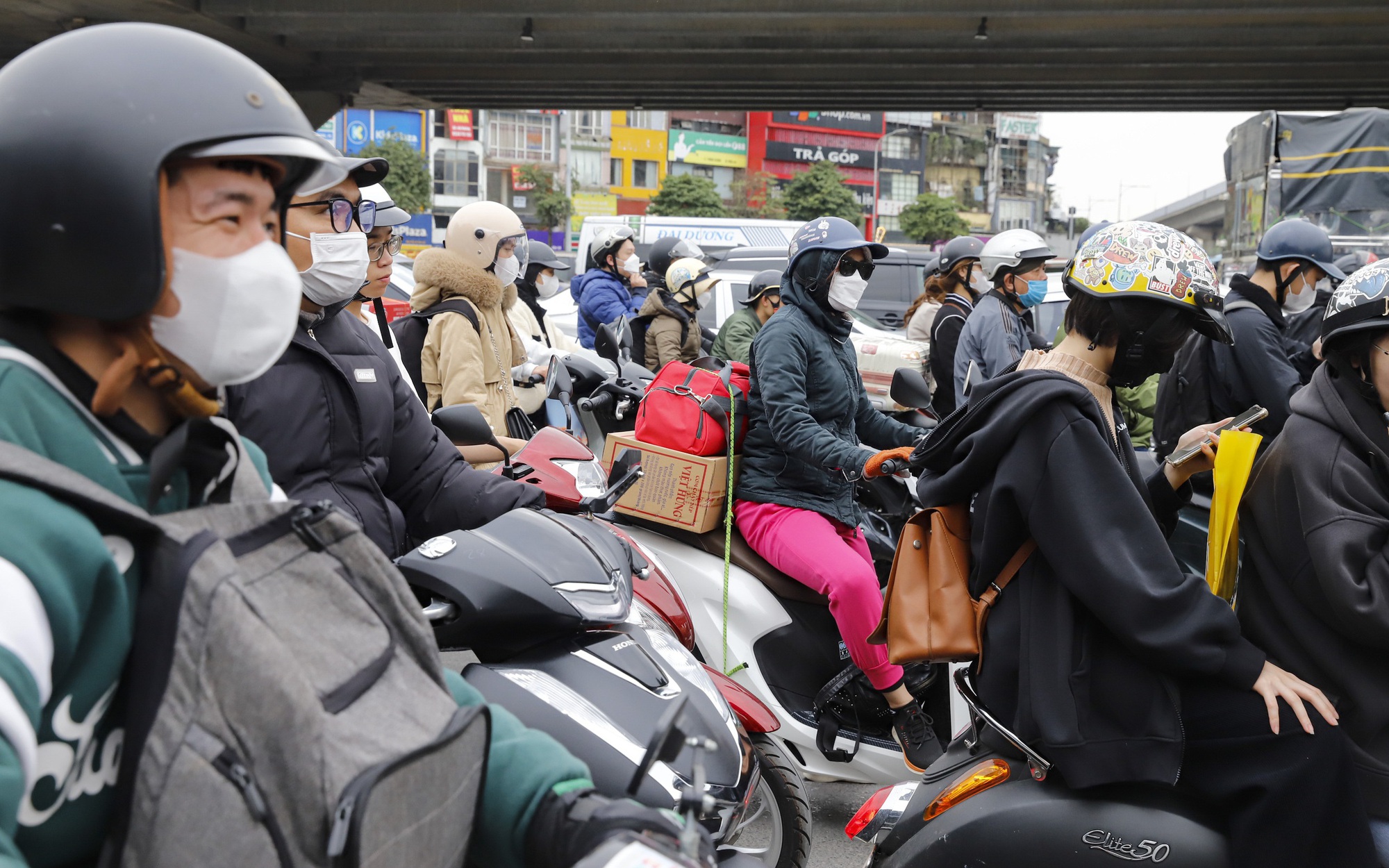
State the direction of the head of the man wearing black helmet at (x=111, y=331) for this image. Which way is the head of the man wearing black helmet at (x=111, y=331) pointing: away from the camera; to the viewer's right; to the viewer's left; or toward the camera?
to the viewer's right

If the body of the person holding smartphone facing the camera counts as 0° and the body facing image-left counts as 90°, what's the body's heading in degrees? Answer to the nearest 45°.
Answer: approximately 270°

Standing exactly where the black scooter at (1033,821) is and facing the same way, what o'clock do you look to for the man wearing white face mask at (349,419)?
The man wearing white face mask is roughly at 6 o'clock from the black scooter.

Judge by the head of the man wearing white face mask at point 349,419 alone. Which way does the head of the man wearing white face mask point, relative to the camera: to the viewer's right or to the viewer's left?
to the viewer's right

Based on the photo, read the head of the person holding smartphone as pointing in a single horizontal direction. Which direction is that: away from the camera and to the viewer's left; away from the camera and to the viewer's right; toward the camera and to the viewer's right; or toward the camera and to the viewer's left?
away from the camera and to the viewer's right

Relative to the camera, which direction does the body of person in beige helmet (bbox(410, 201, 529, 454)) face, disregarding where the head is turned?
to the viewer's right

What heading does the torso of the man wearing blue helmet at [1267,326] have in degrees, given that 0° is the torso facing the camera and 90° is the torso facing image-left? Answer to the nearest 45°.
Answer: approximately 270°

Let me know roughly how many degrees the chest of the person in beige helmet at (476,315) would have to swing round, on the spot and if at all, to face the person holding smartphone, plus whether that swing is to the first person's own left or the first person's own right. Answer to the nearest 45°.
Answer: approximately 90° to the first person's own right
